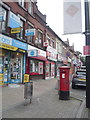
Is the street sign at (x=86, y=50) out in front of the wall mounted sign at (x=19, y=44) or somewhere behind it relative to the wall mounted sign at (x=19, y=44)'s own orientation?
in front

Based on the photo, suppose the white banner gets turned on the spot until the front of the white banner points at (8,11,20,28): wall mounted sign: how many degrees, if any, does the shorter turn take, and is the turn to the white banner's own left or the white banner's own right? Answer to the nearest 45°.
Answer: approximately 135° to the white banner's own right

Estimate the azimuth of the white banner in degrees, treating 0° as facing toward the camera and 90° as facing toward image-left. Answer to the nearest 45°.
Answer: approximately 0°

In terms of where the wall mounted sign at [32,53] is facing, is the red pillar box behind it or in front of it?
in front

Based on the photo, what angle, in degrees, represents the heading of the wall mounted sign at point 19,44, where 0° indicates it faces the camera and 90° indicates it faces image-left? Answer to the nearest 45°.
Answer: approximately 315°

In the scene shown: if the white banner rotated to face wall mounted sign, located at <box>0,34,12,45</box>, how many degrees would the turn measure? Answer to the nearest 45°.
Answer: approximately 135° to its right

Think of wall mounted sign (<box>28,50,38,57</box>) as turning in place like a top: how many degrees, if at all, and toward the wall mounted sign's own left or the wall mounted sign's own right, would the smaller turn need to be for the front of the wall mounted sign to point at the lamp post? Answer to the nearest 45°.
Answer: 0° — it already faces it

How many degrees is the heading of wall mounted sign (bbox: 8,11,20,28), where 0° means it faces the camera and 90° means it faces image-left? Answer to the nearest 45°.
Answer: approximately 315°

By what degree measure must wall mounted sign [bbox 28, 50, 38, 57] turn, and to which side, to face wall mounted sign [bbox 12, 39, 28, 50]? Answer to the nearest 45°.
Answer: approximately 45° to its right

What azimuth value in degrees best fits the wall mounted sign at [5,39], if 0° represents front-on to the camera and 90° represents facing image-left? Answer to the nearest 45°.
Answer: approximately 315°
